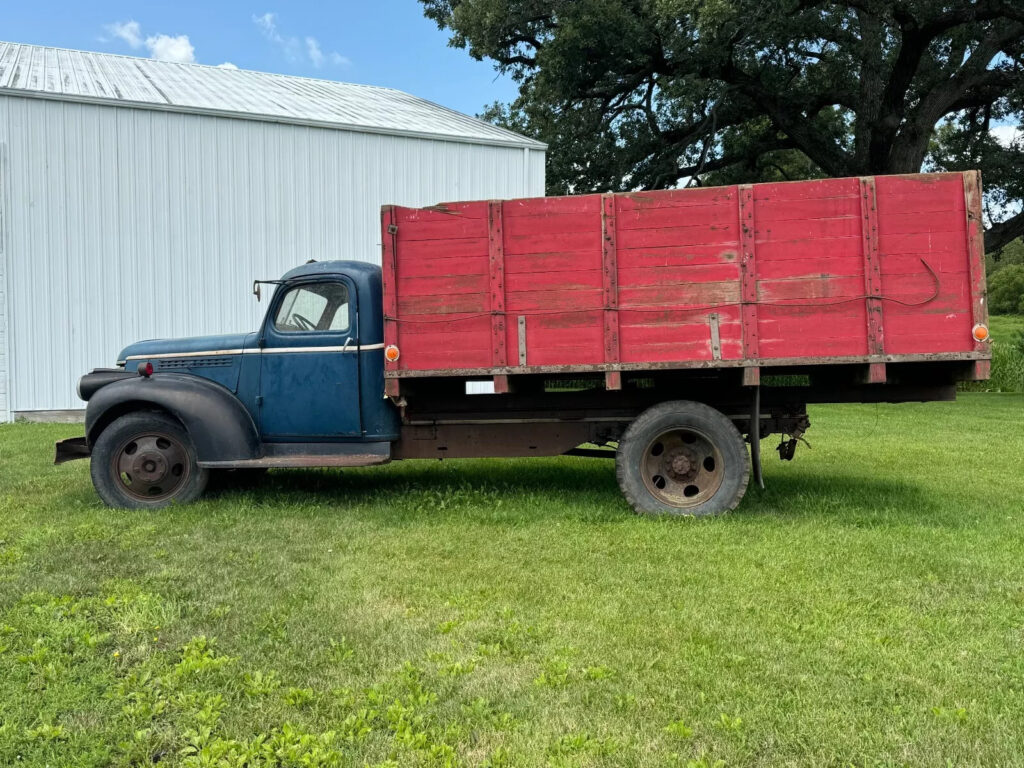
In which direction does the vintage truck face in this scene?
to the viewer's left

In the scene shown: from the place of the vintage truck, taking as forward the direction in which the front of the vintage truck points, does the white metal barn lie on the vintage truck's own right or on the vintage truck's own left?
on the vintage truck's own right

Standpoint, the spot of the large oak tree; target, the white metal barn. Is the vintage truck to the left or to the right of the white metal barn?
left

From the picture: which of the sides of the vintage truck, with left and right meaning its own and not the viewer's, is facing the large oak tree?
right

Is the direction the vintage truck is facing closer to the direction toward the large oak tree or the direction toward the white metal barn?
the white metal barn
